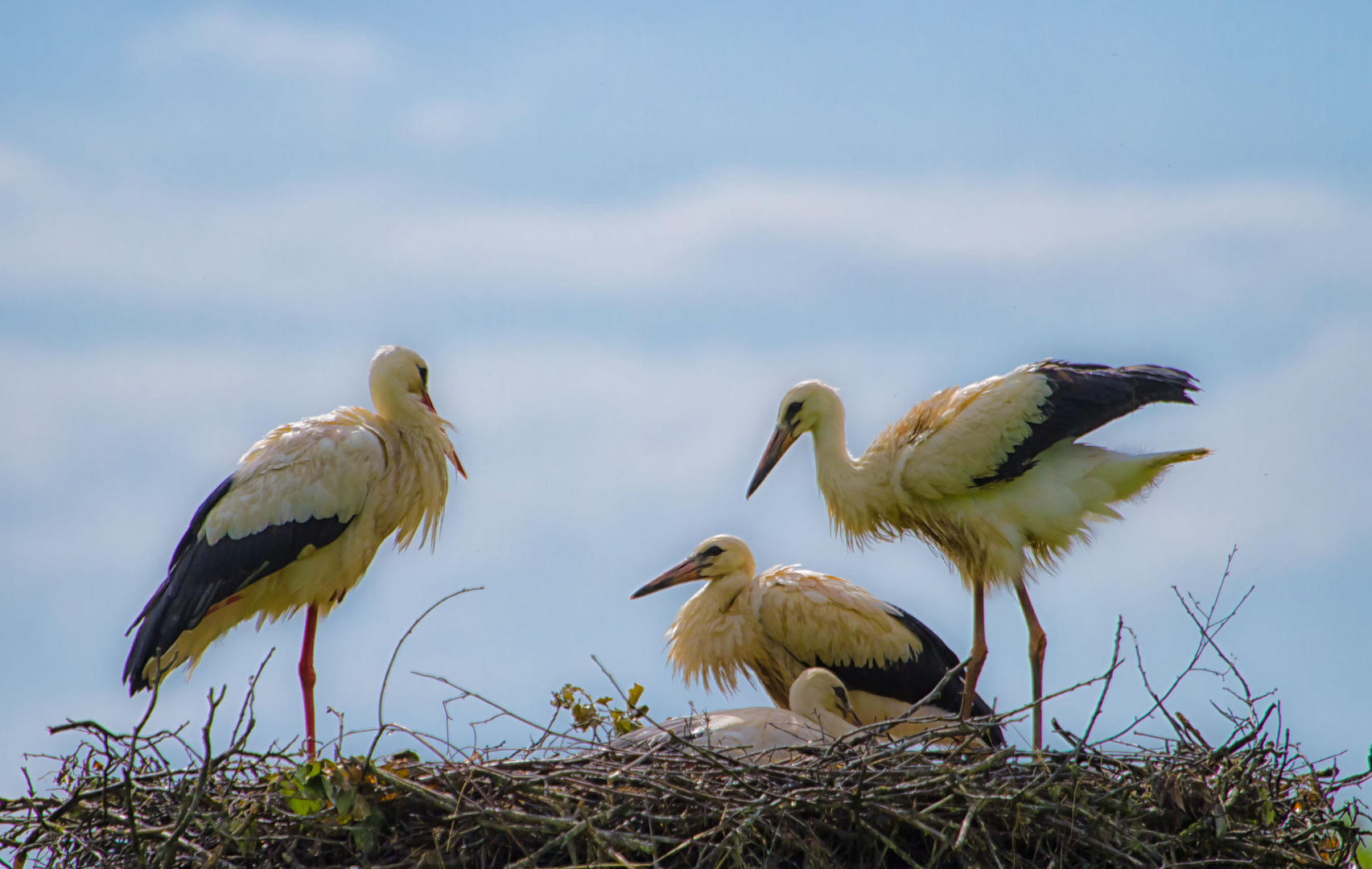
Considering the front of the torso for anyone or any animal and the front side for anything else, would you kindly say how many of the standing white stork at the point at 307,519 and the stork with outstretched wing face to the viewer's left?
1

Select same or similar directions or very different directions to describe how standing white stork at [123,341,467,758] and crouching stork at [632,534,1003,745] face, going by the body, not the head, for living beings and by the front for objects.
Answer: very different directions

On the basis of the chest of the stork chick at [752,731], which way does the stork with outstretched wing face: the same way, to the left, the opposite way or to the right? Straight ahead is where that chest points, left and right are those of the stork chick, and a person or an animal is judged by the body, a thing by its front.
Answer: the opposite way

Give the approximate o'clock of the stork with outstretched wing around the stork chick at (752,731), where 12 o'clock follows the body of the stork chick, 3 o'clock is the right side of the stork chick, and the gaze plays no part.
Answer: The stork with outstretched wing is roughly at 11 o'clock from the stork chick.

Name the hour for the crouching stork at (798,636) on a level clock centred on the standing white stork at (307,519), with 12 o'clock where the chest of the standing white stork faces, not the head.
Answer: The crouching stork is roughly at 11 o'clock from the standing white stork.

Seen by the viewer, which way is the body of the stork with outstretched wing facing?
to the viewer's left

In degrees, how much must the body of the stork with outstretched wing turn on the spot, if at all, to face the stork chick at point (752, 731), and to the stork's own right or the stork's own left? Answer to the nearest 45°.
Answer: approximately 45° to the stork's own left

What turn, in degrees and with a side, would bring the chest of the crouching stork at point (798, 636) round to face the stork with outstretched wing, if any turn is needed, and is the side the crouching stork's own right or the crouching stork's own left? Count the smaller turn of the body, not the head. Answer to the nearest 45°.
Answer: approximately 135° to the crouching stork's own left

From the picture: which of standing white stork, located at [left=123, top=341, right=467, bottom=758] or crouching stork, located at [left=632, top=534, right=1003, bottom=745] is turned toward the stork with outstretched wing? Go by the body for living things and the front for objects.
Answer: the standing white stork

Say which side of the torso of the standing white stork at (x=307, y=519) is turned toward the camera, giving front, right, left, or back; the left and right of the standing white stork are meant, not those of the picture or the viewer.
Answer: right

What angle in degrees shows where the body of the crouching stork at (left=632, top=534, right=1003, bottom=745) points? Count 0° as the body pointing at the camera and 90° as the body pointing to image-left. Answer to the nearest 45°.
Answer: approximately 90°

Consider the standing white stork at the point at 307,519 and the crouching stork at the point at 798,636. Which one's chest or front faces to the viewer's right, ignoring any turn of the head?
the standing white stork

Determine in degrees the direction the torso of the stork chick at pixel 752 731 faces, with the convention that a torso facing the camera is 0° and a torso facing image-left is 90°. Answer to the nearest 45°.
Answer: approximately 270°
